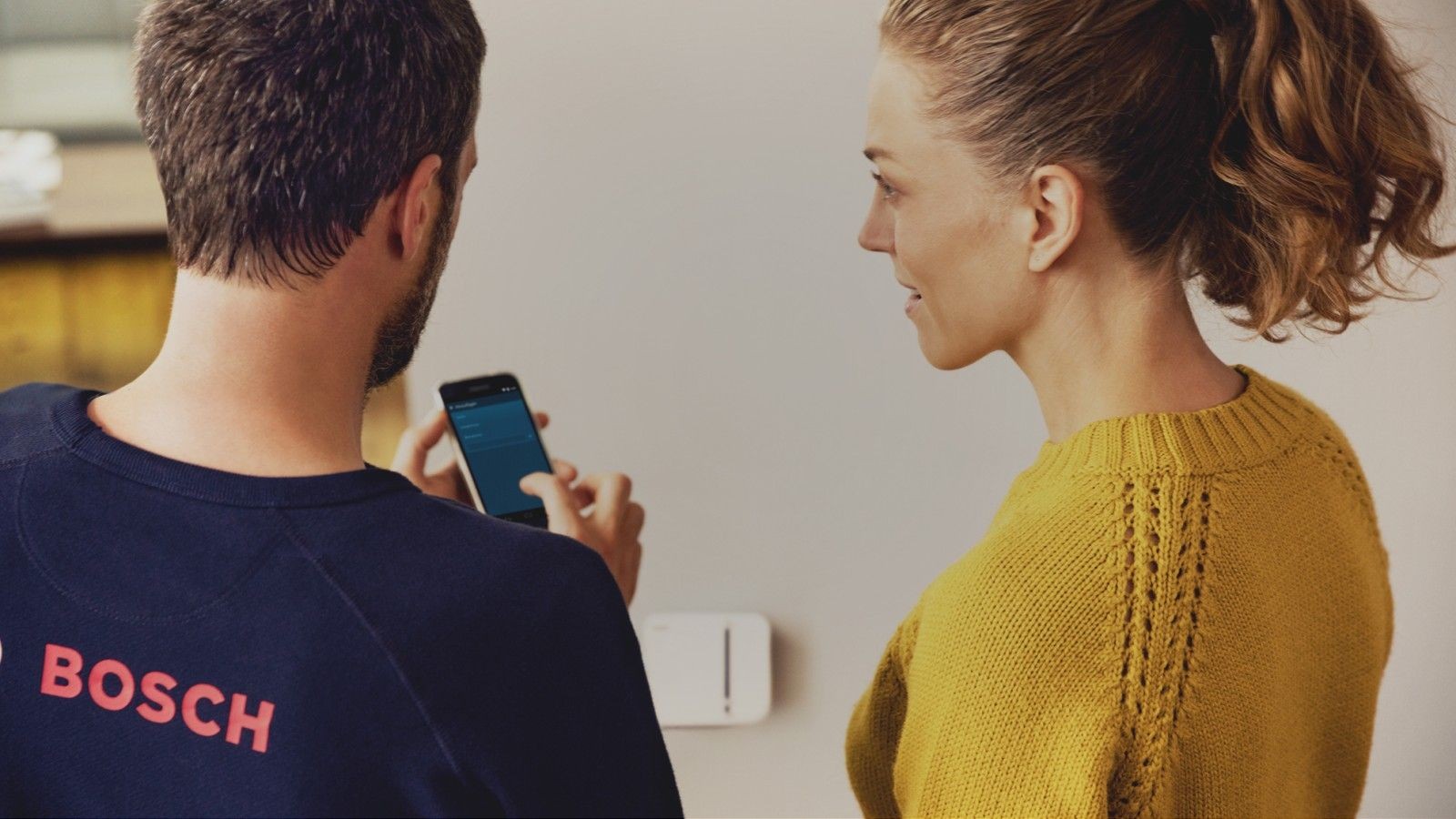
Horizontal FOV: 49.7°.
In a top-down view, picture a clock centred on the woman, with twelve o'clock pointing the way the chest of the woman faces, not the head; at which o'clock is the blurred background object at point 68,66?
The blurred background object is roughly at 11 o'clock from the woman.

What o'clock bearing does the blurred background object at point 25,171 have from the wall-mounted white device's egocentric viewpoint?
The blurred background object is roughly at 3 o'clock from the wall-mounted white device.

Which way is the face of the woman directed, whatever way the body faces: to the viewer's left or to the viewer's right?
to the viewer's left

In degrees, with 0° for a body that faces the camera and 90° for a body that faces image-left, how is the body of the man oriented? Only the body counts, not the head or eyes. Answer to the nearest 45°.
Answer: approximately 225°

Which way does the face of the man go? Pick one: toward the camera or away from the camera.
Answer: away from the camera

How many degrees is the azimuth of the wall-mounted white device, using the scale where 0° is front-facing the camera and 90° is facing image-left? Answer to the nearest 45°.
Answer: approximately 0°

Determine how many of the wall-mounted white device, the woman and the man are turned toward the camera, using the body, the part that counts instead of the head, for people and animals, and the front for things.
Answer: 1

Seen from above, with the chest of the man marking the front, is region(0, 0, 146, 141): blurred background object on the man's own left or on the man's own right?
on the man's own left

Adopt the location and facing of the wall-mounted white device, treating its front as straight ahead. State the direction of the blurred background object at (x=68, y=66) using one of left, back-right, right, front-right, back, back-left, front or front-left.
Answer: right

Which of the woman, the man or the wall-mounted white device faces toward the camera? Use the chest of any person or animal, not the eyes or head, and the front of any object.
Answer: the wall-mounted white device

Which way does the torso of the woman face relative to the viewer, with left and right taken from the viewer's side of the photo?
facing away from the viewer and to the left of the viewer

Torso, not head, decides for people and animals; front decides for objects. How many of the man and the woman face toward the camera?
0

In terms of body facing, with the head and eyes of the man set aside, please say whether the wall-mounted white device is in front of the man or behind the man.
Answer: in front
